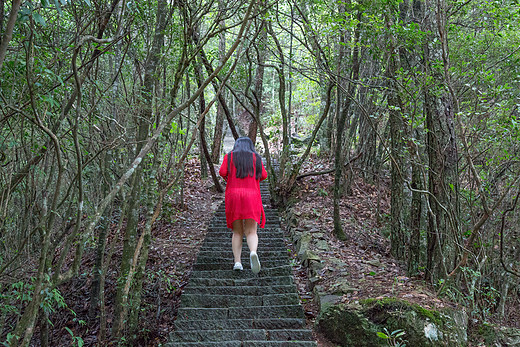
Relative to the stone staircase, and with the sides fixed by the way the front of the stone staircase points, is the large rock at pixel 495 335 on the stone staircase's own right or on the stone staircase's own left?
on the stone staircase's own left

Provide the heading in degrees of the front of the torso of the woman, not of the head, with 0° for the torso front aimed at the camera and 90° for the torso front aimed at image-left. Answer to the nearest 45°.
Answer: approximately 180°

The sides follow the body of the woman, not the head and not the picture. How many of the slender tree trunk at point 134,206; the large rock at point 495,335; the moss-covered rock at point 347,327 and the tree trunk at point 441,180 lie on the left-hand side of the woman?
1

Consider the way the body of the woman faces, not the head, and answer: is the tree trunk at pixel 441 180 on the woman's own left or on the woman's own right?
on the woman's own right

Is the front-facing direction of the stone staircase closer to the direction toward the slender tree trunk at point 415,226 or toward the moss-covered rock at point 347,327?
the moss-covered rock

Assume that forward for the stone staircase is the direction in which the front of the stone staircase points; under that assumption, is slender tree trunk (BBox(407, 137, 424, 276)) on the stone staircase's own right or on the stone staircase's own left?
on the stone staircase's own left

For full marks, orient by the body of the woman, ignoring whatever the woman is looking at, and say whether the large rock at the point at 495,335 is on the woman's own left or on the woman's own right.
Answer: on the woman's own right

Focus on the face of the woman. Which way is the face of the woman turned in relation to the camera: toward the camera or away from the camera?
away from the camera

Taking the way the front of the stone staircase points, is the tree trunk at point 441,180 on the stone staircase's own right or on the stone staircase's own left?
on the stone staircase's own left

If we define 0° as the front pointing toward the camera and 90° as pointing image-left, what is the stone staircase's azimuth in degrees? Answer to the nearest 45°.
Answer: approximately 0°

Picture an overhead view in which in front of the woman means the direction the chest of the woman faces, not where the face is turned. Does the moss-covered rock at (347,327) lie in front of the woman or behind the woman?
behind
